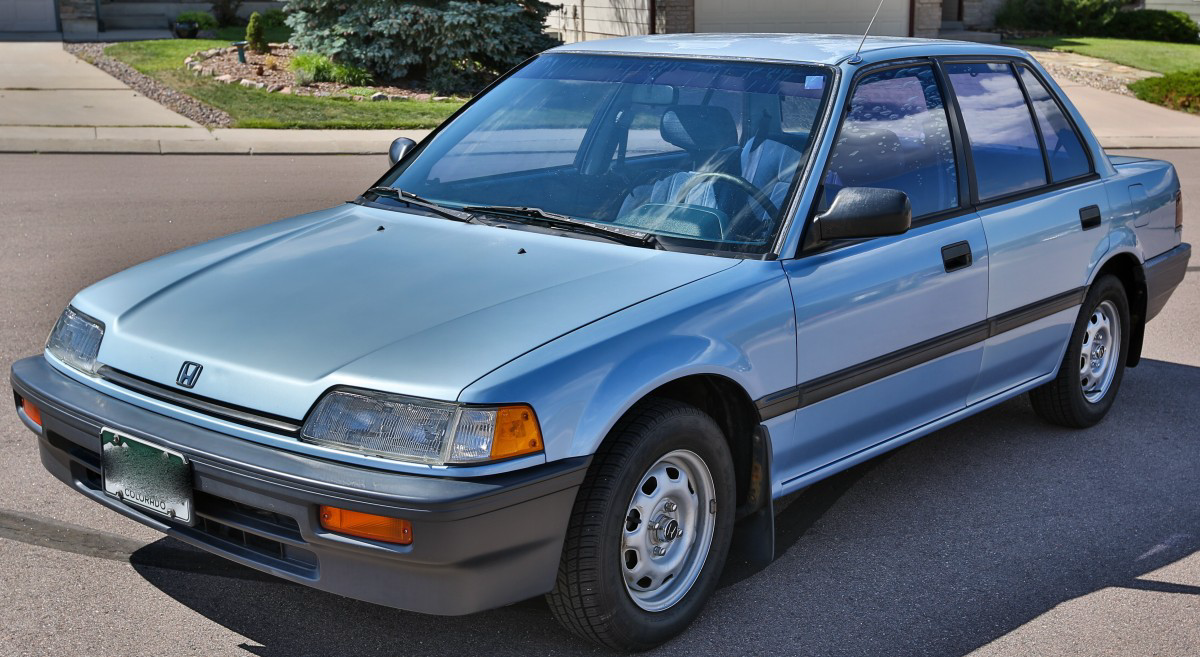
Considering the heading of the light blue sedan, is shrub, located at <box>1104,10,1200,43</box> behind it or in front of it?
behind

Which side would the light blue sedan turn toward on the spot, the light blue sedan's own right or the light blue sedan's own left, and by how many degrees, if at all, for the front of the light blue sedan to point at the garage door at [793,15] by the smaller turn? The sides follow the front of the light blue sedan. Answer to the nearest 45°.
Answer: approximately 135° to the light blue sedan's own right

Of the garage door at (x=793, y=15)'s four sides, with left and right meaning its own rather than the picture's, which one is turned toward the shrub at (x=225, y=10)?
right

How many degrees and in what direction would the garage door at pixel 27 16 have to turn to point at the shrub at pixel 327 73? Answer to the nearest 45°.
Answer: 0° — it already faces it

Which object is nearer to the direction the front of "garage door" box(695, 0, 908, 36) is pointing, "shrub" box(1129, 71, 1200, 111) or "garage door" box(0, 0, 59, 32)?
the shrub

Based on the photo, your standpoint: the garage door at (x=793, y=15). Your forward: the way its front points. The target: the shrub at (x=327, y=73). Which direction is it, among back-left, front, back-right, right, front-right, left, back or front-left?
front-right

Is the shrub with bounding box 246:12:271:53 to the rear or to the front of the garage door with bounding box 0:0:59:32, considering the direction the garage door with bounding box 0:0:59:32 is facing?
to the front

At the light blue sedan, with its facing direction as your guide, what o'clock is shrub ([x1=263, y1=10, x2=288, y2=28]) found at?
The shrub is roughly at 4 o'clock from the light blue sedan.

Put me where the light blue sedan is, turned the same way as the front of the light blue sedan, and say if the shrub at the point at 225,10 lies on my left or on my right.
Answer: on my right

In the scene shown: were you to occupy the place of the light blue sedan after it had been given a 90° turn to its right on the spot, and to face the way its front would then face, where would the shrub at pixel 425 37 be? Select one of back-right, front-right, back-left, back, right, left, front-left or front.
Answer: front-right

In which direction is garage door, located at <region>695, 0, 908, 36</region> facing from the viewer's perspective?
toward the camera

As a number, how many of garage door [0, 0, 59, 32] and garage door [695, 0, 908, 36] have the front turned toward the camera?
2

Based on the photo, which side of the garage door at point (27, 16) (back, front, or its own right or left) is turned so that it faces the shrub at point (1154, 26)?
left

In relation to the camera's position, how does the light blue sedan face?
facing the viewer and to the left of the viewer

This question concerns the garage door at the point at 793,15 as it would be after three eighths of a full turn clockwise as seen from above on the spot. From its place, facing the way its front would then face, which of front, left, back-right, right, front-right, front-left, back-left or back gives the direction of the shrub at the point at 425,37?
left

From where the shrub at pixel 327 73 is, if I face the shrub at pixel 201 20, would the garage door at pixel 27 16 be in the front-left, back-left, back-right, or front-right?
front-left

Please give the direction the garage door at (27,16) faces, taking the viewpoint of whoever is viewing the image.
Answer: facing the viewer
